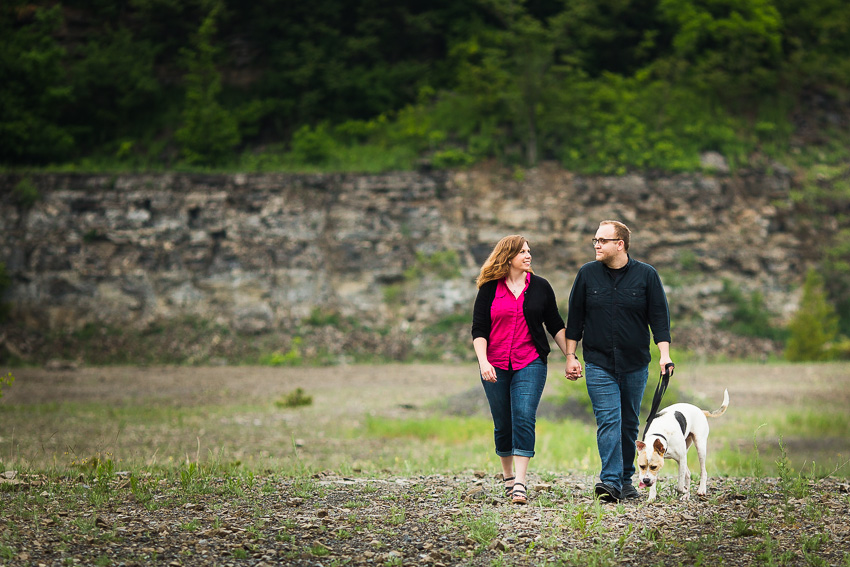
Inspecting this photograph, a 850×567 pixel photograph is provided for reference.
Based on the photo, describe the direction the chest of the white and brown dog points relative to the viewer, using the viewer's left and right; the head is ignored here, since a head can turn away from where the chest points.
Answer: facing the viewer and to the left of the viewer

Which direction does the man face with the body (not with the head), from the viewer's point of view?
toward the camera

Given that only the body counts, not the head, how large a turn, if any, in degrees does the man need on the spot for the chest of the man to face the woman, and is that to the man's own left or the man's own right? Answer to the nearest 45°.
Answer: approximately 90° to the man's own right

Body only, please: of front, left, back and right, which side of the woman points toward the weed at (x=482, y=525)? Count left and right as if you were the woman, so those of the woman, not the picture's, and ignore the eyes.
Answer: front

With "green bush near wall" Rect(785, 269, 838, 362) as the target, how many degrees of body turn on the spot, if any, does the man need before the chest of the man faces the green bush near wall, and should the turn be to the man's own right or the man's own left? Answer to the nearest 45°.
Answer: approximately 180°

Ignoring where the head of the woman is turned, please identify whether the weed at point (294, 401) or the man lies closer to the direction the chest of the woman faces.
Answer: the man

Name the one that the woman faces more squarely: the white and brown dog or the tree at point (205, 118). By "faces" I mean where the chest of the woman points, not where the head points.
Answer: the white and brown dog

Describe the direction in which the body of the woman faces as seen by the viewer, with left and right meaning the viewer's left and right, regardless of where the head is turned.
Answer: facing the viewer

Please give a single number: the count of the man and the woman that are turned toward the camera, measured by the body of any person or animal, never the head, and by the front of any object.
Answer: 2
